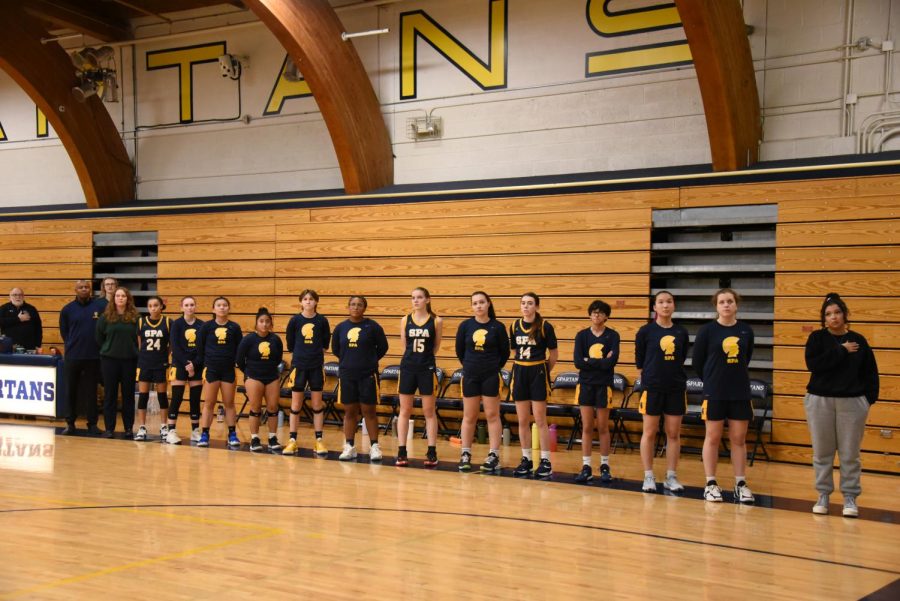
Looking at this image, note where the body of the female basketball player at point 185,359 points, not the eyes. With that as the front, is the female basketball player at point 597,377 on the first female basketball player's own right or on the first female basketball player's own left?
on the first female basketball player's own left

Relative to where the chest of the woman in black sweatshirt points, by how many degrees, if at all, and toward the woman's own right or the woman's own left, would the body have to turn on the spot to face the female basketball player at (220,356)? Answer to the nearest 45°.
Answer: approximately 90° to the woman's own right

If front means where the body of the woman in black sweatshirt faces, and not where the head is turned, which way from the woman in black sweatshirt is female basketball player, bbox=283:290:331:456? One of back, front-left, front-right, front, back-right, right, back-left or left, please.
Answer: right

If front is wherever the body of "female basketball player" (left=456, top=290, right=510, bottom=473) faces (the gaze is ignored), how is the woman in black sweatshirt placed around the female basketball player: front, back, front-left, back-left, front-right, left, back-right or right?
front-left

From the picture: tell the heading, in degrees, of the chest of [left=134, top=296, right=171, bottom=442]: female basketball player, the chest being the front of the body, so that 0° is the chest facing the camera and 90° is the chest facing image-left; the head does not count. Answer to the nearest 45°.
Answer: approximately 0°

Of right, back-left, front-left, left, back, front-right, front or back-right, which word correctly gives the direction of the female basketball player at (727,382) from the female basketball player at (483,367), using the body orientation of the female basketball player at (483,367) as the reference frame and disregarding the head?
front-left

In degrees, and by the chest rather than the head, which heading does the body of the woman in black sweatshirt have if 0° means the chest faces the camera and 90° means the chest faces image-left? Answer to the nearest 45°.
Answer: approximately 0°

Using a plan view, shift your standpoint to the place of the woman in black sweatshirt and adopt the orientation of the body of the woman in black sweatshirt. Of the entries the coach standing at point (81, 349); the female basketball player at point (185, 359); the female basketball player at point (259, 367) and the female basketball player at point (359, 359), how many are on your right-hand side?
4
